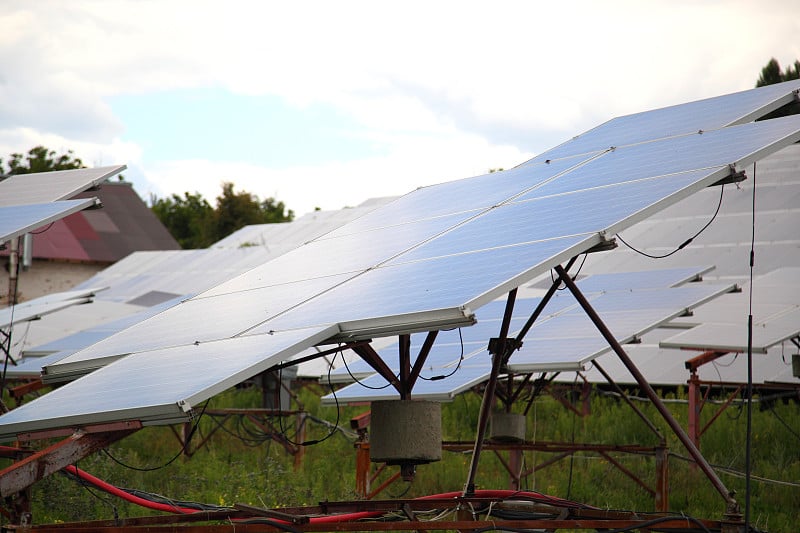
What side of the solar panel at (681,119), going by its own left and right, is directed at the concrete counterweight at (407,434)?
front

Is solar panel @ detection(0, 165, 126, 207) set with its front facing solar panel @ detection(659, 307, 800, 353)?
no

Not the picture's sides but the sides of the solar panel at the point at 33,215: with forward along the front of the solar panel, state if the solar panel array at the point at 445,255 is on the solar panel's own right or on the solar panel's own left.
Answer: on the solar panel's own left

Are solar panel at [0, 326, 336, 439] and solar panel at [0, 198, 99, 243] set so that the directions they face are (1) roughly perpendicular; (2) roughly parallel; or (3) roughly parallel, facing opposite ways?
roughly parallel

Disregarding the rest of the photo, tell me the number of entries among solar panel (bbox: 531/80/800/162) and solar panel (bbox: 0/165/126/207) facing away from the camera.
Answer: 0

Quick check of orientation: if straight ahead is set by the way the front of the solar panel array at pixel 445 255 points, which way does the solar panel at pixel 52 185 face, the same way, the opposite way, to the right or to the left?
the same way

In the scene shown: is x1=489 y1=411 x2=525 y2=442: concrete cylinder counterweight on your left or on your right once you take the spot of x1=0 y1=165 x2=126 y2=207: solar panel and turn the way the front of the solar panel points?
on your left

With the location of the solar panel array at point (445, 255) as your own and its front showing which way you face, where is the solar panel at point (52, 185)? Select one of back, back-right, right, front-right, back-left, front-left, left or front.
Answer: right

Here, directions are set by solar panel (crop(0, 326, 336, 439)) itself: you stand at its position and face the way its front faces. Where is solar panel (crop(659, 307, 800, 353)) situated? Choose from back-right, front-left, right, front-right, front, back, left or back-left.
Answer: back

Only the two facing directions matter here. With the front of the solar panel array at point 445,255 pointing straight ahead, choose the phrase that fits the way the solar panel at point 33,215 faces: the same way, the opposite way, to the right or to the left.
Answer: the same way

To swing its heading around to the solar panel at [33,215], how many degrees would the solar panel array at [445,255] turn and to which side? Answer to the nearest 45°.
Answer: approximately 90° to its right

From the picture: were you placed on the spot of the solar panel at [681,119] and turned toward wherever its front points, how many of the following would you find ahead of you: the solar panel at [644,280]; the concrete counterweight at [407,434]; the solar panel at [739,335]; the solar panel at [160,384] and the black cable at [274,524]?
3

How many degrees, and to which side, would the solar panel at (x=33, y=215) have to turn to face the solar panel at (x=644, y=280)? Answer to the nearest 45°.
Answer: approximately 135° to its left

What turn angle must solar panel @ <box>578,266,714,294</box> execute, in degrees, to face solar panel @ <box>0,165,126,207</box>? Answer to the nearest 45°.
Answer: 0° — it already faces it

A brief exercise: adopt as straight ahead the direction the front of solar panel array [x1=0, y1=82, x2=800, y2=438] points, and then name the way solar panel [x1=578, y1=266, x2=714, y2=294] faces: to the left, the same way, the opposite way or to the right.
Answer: the same way

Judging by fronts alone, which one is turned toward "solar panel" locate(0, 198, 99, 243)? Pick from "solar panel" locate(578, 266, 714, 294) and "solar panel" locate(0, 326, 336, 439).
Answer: "solar panel" locate(578, 266, 714, 294)

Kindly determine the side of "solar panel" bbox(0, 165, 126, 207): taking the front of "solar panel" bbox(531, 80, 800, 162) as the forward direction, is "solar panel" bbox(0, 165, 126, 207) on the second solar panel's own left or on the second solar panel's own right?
on the second solar panel's own right

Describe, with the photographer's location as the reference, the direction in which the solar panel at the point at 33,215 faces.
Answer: facing the viewer and to the left of the viewer
